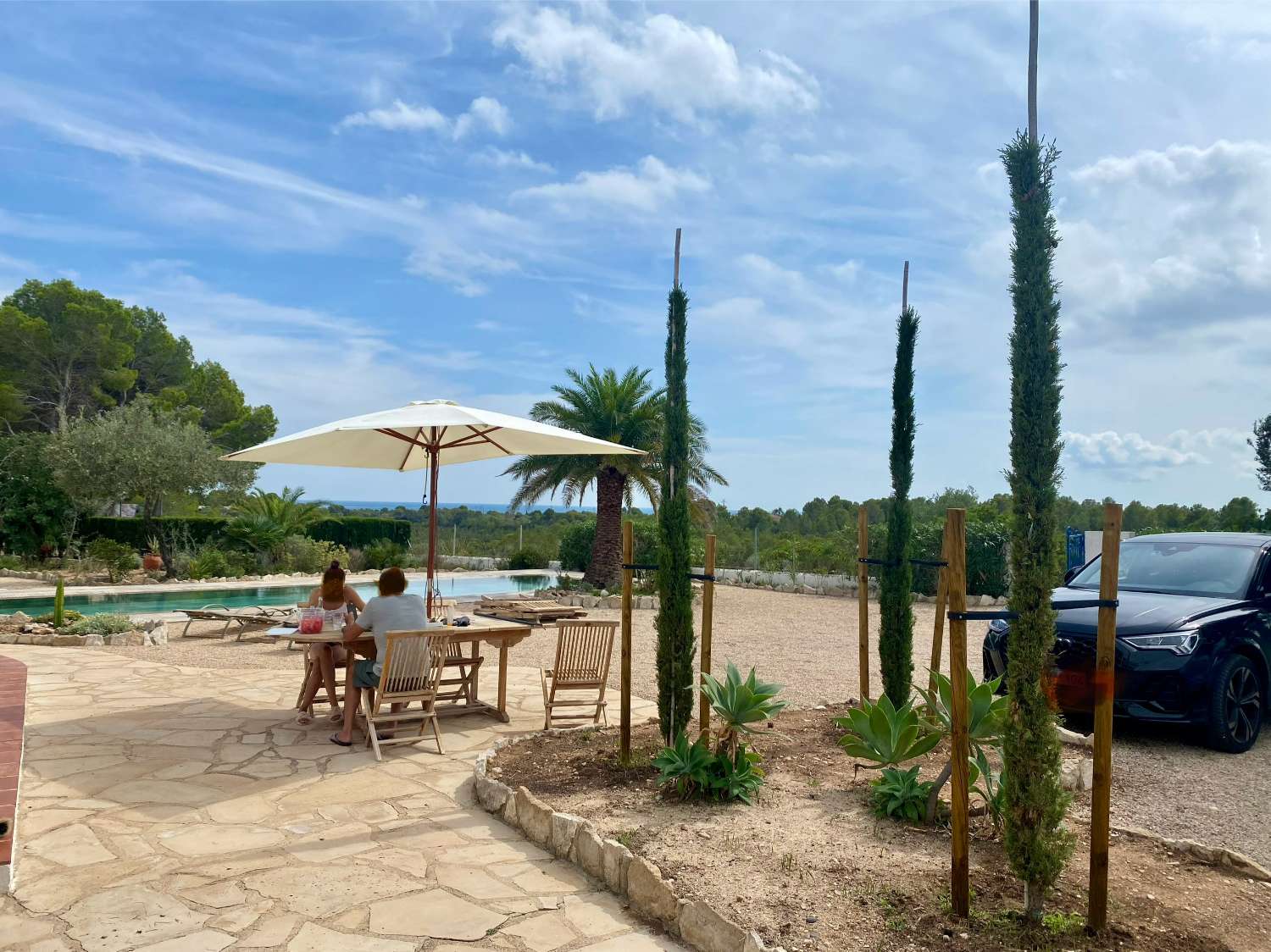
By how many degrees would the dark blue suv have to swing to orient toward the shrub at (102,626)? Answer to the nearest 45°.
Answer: approximately 45° to its right

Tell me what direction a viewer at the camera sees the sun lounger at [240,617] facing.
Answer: facing to the left of the viewer

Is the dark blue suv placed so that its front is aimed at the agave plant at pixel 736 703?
yes

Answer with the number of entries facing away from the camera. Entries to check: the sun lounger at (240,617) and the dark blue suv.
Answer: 0

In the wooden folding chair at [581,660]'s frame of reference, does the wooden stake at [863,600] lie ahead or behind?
behind

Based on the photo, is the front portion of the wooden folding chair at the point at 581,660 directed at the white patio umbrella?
yes

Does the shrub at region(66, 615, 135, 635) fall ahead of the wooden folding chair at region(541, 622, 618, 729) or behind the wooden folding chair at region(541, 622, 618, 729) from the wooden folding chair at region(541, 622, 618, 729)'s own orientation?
ahead

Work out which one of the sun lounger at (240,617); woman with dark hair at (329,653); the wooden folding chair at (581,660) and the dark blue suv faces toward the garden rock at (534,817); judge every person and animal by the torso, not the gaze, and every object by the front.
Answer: the dark blue suv

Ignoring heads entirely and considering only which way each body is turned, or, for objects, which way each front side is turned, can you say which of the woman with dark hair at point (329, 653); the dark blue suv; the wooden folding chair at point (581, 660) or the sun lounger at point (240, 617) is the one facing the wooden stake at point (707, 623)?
the dark blue suv
